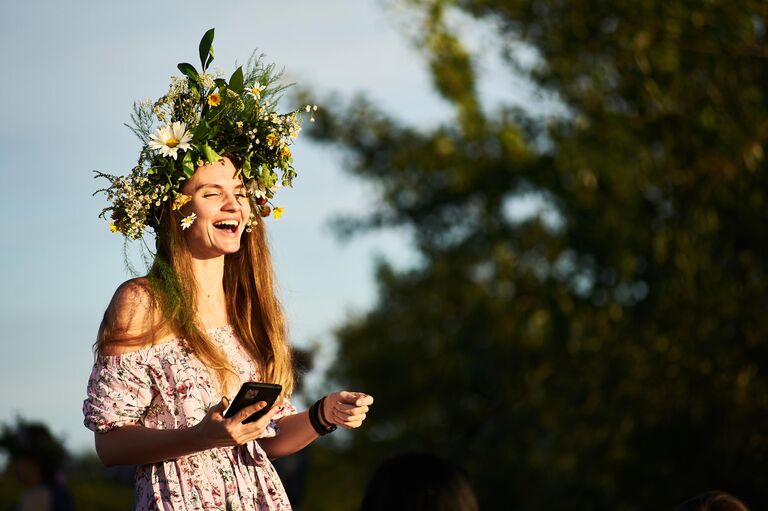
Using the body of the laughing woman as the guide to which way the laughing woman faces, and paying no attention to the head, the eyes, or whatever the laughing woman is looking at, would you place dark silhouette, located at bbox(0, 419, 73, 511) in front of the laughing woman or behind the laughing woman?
behind

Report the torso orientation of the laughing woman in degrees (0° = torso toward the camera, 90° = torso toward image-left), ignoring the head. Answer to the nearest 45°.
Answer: approximately 315°

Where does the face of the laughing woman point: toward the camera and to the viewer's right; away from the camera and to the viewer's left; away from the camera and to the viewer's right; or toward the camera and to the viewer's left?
toward the camera and to the viewer's right
